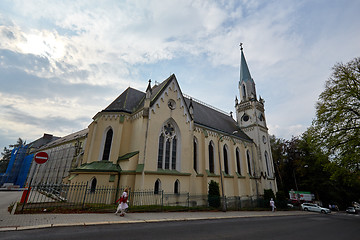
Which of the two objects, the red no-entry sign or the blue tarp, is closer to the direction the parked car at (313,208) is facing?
the red no-entry sign

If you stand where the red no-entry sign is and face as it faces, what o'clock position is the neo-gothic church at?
The neo-gothic church is roughly at 8 o'clock from the red no-entry sign.

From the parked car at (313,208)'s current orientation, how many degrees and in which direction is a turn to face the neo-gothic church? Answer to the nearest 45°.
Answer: approximately 90° to its right

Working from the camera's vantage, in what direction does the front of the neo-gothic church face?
facing away from the viewer and to the right of the viewer

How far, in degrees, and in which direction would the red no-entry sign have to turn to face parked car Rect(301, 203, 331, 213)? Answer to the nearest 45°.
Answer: approximately 90° to its left

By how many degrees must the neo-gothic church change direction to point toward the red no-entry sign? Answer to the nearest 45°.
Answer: approximately 180°
